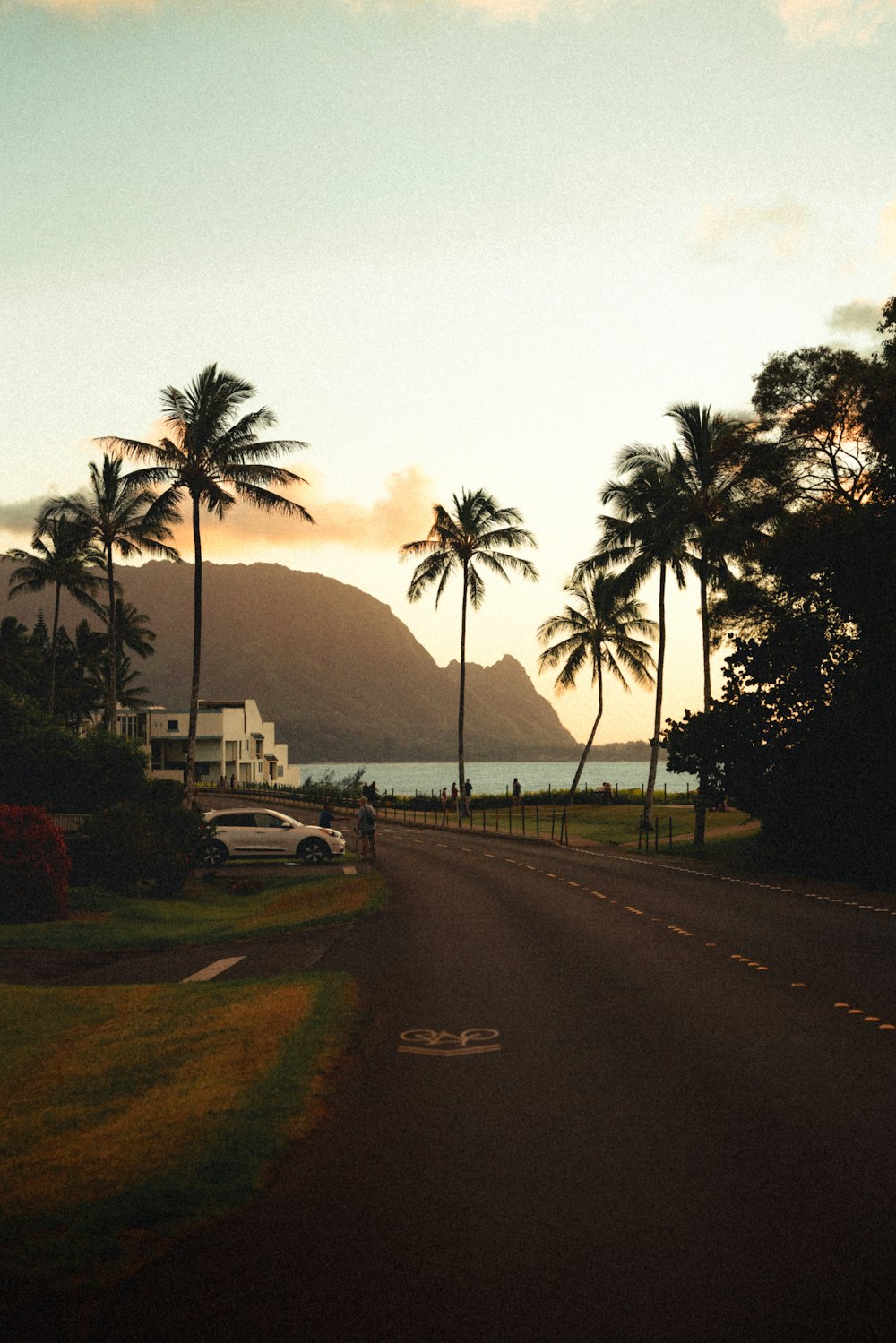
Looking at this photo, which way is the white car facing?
to the viewer's right

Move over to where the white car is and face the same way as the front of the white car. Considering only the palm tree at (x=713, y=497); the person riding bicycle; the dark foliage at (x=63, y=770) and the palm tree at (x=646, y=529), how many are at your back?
1

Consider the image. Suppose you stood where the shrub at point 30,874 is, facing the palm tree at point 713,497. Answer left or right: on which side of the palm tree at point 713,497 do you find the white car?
left

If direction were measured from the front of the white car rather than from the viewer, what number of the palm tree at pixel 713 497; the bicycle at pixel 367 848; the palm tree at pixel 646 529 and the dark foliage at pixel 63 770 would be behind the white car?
1

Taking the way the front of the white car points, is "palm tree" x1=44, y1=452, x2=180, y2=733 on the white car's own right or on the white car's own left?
on the white car's own left

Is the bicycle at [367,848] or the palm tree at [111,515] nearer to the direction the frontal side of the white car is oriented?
the bicycle

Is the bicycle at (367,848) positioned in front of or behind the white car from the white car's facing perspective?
in front

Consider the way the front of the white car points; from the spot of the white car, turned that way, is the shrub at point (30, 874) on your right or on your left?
on your right

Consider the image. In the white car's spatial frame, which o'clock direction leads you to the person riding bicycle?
The person riding bicycle is roughly at 1 o'clock from the white car.

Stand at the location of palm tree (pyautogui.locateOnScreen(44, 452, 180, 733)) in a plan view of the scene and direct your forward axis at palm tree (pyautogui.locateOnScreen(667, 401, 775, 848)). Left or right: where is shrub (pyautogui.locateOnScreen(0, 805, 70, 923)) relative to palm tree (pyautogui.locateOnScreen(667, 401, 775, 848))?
right

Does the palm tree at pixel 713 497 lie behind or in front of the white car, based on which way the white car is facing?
in front

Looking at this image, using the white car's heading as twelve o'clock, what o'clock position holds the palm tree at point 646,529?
The palm tree is roughly at 11 o'clock from the white car.

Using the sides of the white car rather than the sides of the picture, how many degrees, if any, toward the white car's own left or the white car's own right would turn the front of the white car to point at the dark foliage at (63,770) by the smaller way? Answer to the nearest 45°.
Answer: approximately 180°
